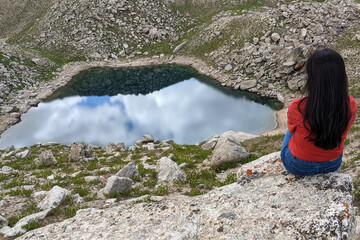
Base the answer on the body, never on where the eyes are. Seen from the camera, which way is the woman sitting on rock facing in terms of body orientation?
away from the camera

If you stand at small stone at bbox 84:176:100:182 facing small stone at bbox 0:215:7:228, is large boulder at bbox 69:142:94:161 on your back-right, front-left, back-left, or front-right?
back-right

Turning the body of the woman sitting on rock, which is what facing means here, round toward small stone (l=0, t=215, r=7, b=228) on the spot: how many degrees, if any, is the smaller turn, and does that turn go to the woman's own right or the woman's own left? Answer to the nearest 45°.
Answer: approximately 90° to the woman's own left

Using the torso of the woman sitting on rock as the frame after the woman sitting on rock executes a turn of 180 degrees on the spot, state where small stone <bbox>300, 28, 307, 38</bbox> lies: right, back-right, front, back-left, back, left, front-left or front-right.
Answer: back

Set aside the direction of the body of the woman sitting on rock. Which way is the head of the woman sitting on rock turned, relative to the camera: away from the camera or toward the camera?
away from the camera

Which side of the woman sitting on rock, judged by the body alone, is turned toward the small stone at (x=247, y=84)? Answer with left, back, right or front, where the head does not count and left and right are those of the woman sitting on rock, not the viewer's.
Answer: front

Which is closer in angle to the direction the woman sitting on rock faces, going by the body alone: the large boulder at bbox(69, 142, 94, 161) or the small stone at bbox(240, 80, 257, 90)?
the small stone
